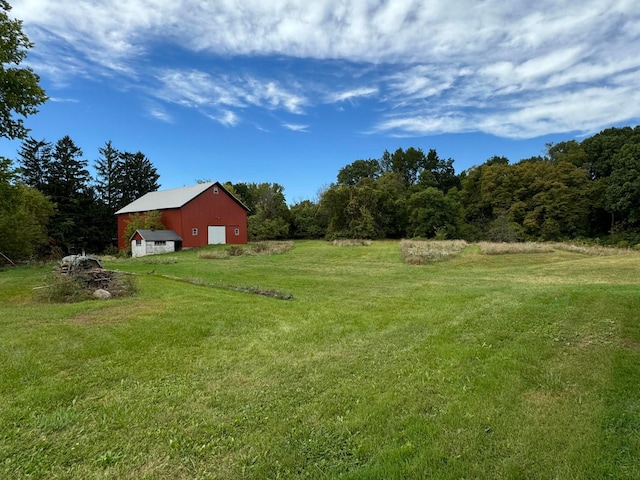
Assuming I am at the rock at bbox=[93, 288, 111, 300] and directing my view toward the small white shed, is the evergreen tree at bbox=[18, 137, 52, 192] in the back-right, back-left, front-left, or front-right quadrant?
front-left

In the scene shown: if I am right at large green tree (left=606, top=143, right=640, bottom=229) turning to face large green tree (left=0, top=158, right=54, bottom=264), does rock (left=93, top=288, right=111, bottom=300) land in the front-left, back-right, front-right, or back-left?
front-left

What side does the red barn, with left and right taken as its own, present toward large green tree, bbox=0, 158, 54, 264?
right

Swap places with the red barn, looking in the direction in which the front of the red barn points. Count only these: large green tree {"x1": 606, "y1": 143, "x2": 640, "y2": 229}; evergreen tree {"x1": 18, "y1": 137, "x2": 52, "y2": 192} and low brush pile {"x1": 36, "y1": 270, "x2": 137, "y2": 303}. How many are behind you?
1

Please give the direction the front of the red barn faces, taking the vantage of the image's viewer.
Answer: facing the viewer and to the right of the viewer

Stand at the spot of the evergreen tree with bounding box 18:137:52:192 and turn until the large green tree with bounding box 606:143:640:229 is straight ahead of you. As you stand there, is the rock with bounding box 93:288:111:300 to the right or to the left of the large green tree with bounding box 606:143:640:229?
right

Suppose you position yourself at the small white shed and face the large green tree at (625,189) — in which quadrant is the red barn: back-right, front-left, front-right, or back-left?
front-left

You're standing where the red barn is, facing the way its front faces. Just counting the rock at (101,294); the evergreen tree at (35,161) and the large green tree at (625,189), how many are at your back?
1

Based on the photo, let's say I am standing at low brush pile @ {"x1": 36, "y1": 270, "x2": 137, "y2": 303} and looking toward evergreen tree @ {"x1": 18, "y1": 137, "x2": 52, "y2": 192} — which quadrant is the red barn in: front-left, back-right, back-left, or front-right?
front-right

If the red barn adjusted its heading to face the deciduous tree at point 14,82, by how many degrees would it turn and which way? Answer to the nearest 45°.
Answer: approximately 45° to its right

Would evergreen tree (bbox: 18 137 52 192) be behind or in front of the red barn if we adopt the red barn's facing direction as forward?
behind

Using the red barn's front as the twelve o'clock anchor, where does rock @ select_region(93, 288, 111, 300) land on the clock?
The rock is roughly at 2 o'clock from the red barn.

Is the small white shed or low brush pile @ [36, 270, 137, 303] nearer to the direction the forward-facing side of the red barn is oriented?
the low brush pile

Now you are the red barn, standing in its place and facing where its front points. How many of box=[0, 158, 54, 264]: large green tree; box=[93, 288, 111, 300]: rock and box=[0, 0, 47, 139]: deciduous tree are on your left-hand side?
0

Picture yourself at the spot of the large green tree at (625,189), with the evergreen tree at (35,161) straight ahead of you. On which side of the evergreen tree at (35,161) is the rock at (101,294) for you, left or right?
left

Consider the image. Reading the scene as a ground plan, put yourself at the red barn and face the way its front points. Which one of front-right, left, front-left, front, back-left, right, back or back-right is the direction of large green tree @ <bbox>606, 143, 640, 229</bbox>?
front-left

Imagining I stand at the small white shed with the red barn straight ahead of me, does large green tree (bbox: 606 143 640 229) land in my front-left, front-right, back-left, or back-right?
front-right

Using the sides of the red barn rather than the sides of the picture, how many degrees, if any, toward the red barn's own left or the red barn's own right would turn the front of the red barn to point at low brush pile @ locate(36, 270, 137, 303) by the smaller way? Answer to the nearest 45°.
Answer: approximately 45° to the red barn's own right
